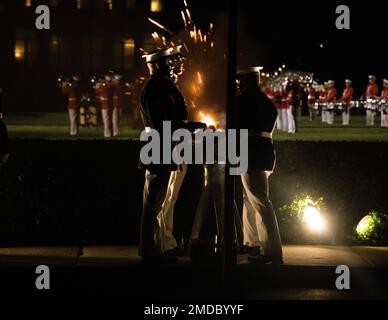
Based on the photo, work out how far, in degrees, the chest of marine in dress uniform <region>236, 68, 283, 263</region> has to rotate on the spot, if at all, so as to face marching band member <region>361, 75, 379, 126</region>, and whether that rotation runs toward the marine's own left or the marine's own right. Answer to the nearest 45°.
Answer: approximately 90° to the marine's own right

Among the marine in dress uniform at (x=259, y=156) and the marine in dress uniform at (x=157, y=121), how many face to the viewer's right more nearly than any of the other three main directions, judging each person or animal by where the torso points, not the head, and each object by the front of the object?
1

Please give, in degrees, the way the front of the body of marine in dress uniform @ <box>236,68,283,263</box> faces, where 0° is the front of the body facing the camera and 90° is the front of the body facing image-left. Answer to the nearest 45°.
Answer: approximately 90°

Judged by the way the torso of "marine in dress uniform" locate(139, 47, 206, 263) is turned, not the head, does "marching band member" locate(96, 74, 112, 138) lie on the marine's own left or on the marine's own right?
on the marine's own left

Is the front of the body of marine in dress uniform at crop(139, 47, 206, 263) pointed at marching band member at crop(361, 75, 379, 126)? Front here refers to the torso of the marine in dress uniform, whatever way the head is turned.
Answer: no

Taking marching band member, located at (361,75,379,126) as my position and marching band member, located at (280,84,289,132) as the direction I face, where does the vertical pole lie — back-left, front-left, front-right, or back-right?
front-left

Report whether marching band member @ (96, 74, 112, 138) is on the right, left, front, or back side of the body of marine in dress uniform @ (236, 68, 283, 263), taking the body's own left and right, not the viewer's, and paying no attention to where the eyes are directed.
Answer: right

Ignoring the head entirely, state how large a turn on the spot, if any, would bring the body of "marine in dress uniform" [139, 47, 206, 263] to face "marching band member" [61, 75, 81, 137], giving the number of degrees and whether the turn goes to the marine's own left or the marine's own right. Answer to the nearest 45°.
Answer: approximately 90° to the marine's own left

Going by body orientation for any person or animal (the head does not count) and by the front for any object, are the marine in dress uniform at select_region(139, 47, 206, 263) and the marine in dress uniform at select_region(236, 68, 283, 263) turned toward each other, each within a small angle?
yes

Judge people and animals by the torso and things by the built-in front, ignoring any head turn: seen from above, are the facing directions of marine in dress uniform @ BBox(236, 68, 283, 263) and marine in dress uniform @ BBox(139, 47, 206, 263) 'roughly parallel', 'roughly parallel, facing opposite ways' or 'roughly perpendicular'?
roughly parallel, facing opposite ways

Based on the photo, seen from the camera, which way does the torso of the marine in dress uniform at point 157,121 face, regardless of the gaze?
to the viewer's right

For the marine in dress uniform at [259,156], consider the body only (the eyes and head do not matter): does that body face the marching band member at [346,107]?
no

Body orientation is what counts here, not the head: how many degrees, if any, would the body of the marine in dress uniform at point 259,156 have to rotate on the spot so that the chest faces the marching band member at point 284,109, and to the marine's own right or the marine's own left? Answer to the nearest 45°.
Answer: approximately 90° to the marine's own right

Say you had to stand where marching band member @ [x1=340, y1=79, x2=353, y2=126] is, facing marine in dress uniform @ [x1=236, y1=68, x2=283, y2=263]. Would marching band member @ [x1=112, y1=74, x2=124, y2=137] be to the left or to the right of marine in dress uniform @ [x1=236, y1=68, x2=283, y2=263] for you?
right
